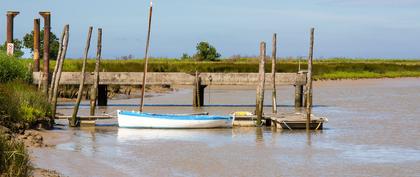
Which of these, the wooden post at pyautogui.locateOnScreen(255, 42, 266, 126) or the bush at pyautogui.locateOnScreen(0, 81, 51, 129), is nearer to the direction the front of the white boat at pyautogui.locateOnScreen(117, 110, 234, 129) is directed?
the bush

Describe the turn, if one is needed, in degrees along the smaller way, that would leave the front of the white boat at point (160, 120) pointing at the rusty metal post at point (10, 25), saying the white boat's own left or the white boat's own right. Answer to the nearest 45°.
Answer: approximately 45° to the white boat's own right

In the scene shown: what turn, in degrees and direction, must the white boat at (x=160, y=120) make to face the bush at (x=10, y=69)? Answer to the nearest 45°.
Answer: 0° — it already faces it

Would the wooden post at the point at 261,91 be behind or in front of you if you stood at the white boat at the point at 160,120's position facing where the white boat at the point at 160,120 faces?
behind

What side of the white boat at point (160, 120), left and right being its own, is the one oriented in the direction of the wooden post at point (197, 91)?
right

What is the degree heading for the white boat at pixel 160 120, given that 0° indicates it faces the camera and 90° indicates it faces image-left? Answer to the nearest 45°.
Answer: approximately 90°

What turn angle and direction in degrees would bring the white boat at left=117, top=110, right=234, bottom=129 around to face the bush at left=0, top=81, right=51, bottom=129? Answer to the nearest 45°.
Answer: approximately 45° to its left
